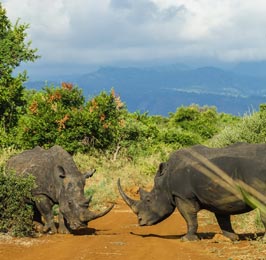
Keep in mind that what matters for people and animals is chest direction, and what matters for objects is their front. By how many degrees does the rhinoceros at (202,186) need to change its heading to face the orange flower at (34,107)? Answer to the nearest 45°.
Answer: approximately 45° to its right

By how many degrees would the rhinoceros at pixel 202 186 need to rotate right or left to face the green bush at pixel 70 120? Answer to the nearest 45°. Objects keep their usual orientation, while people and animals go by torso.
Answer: approximately 45° to its right

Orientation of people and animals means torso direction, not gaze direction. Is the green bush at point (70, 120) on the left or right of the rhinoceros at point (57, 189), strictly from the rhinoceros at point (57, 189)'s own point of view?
on its left

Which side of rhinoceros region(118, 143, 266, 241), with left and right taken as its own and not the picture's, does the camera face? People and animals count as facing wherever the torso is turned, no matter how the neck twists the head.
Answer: left

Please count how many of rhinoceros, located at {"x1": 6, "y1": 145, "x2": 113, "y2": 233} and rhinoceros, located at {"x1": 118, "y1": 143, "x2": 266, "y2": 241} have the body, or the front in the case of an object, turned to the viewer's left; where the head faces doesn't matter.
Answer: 1

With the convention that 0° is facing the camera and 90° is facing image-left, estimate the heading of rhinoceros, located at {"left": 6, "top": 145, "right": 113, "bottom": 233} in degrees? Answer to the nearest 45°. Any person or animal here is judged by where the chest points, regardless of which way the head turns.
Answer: approximately 315°

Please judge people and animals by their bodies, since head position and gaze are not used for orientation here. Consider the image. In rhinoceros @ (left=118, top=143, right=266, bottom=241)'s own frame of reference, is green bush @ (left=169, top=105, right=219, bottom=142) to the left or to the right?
on its right

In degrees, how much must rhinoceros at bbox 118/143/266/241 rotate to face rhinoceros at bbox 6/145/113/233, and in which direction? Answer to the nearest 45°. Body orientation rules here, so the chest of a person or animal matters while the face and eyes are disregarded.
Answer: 0° — it already faces it

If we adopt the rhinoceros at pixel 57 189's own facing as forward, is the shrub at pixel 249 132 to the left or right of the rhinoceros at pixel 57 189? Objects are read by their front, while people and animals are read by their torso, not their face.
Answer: on its left

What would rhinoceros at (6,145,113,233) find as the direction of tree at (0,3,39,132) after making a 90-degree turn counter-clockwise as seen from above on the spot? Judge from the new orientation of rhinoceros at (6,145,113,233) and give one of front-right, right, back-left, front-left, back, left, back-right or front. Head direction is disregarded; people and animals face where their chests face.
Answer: front-left

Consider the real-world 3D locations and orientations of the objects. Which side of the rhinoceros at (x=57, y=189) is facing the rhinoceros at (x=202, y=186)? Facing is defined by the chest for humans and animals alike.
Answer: front

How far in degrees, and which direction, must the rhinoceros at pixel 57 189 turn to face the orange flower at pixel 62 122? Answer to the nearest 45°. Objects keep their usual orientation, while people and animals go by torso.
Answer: approximately 135° to its left
